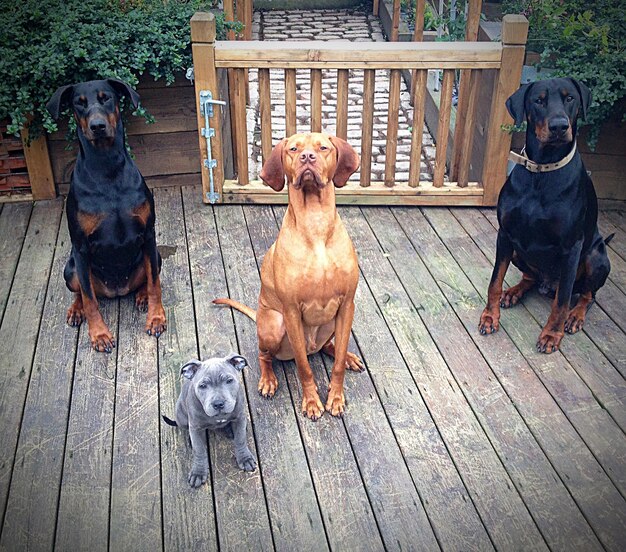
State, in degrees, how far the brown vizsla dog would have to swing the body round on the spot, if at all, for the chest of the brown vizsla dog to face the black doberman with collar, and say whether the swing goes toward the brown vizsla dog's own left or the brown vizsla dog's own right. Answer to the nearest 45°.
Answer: approximately 135° to the brown vizsla dog's own left

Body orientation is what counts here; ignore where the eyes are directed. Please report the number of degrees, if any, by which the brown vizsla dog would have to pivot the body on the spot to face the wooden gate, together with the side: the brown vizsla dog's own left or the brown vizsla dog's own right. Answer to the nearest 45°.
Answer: approximately 180°

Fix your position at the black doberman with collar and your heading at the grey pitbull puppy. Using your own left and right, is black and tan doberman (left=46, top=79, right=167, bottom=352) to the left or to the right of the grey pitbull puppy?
right

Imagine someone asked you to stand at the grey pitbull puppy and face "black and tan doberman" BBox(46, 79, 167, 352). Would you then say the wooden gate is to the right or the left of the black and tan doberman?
right

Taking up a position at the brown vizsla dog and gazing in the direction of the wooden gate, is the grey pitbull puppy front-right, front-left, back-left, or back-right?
back-left

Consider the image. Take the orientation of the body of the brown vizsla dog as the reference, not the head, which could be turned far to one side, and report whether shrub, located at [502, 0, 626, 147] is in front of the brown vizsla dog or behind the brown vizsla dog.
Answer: behind

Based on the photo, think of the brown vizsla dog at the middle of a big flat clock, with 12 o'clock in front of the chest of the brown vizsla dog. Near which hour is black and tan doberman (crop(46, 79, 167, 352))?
The black and tan doberman is roughly at 4 o'clock from the brown vizsla dog.

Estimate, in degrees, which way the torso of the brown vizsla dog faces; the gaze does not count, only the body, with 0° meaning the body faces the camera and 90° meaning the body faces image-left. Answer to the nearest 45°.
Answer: approximately 0°

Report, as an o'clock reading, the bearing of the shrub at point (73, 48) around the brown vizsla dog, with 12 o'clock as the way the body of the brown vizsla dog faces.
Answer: The shrub is roughly at 5 o'clock from the brown vizsla dog.

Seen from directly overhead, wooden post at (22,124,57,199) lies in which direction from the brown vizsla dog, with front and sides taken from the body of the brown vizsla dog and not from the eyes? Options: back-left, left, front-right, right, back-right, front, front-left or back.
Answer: back-right
